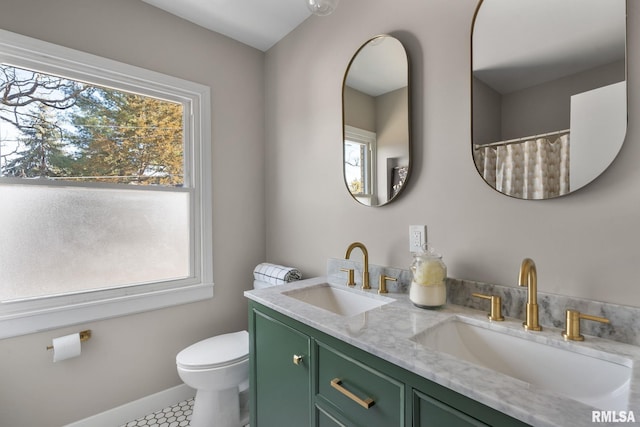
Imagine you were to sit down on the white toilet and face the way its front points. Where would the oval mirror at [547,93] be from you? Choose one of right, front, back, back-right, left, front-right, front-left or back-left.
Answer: left

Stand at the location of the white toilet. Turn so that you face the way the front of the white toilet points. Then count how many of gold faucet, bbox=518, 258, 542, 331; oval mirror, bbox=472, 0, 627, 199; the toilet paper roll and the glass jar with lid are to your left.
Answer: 3

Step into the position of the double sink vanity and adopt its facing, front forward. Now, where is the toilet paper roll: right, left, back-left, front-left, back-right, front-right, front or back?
front-right

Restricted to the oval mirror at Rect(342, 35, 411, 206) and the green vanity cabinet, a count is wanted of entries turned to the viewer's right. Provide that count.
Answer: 0

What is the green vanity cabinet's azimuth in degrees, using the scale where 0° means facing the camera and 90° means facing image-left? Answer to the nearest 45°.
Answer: approximately 45°

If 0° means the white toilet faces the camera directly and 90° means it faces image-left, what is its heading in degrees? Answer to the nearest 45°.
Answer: approximately 45°

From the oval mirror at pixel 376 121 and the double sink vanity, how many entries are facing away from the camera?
0

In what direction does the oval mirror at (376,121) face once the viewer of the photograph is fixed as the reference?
facing the viewer and to the left of the viewer
